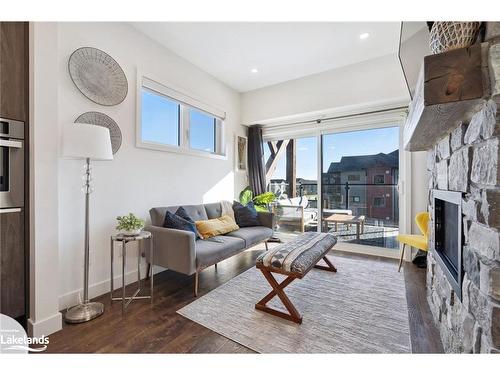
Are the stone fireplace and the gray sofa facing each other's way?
yes

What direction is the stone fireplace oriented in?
to the viewer's left

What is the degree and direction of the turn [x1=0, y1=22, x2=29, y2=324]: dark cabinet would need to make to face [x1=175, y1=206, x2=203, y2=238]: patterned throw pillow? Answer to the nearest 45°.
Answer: approximately 45° to its left

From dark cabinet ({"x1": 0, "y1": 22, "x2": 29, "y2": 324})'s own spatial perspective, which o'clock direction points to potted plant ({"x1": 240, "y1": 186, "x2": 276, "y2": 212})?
The potted plant is roughly at 10 o'clock from the dark cabinet.

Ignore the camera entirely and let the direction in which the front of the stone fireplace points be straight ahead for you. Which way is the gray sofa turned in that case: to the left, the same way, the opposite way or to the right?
the opposite way

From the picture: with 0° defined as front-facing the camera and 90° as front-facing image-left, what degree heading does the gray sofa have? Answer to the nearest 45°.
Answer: approximately 315°
